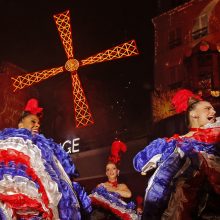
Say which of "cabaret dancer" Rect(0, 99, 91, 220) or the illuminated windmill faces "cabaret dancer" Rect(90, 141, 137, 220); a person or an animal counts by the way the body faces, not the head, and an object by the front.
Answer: the illuminated windmill

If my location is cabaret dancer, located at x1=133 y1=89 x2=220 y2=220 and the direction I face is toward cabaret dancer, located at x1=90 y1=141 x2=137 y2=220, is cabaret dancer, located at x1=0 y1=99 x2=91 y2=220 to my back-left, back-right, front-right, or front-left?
front-left

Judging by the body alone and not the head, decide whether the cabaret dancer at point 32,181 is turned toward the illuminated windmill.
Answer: no

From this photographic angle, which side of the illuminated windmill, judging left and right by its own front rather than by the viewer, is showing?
front

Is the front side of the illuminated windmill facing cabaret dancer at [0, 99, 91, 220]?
yes

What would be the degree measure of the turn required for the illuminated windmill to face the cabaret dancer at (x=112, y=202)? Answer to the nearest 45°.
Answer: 0° — it already faces them

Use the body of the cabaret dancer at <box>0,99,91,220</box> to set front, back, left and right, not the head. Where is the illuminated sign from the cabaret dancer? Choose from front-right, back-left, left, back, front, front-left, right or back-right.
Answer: back-left

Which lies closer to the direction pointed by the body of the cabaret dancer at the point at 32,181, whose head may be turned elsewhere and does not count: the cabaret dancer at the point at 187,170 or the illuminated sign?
the cabaret dancer

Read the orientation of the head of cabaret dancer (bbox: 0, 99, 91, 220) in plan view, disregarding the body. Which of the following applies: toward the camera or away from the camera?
toward the camera

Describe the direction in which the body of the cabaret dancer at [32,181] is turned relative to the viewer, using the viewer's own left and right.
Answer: facing the viewer and to the right of the viewer

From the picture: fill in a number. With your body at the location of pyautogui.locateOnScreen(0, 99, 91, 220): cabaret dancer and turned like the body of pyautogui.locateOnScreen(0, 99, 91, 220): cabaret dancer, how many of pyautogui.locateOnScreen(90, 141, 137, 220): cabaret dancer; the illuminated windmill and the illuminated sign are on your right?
0

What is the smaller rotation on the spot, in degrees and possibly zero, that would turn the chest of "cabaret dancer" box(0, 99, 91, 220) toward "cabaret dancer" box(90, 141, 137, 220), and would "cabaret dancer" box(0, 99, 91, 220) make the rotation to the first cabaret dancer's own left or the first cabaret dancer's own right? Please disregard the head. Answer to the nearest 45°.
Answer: approximately 90° to the first cabaret dancer's own left

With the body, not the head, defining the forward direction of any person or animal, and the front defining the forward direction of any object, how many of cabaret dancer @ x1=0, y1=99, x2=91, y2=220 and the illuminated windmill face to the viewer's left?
0

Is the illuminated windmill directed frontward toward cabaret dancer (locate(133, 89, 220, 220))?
yes
